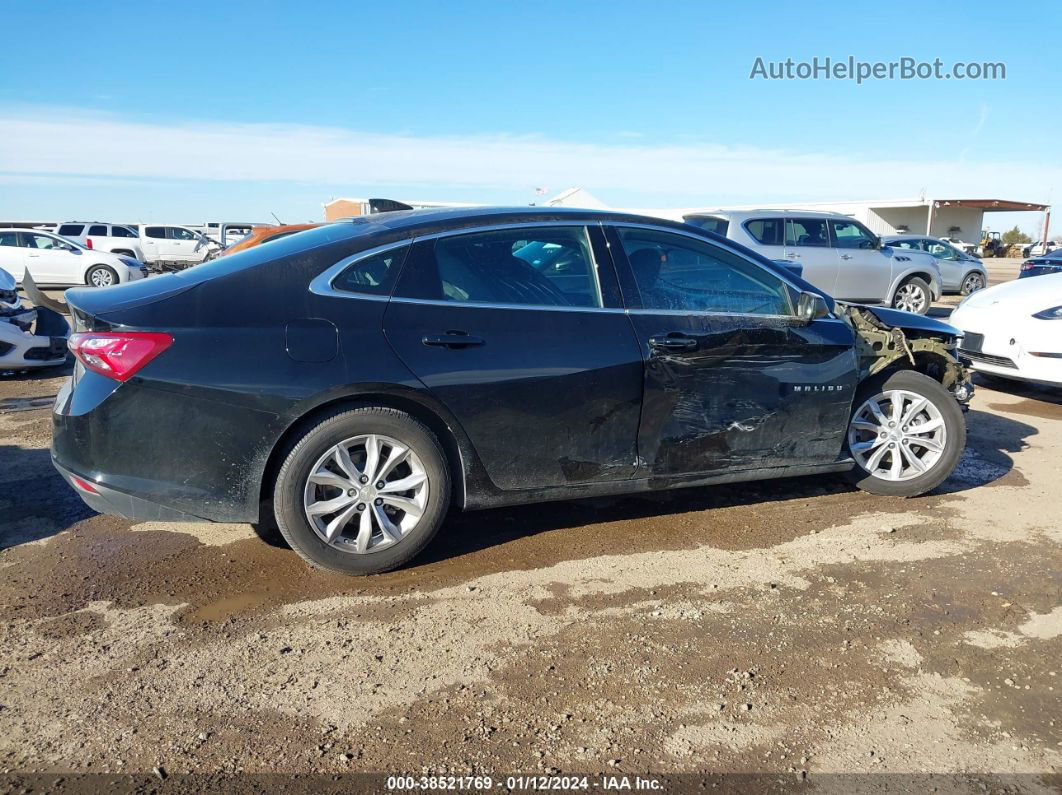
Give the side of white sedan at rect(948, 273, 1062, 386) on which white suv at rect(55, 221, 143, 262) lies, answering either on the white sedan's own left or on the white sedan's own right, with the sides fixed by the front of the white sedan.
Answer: on the white sedan's own right

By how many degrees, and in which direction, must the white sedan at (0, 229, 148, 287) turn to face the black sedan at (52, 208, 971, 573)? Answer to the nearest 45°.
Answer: approximately 90° to its right

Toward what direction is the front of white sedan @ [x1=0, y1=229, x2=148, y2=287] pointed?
to the viewer's right

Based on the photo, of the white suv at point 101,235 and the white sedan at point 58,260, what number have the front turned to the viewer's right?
2

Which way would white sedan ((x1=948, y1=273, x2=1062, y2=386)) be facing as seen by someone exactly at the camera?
facing the viewer and to the left of the viewer

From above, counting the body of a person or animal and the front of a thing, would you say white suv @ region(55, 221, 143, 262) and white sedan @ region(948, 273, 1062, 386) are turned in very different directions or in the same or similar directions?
very different directions

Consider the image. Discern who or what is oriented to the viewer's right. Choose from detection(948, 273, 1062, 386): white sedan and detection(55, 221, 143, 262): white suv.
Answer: the white suv

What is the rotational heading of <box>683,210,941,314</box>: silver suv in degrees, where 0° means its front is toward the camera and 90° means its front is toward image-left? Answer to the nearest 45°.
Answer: approximately 225°

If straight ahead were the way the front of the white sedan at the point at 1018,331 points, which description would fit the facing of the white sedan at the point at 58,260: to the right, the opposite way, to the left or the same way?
the opposite way

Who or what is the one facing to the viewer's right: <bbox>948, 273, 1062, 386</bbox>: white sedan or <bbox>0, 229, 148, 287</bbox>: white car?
the white car

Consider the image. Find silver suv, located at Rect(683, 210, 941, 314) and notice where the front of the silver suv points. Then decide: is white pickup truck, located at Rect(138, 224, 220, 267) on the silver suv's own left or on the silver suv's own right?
on the silver suv's own left

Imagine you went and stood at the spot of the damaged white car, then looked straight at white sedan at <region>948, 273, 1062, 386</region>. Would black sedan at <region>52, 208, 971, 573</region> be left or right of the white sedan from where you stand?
right

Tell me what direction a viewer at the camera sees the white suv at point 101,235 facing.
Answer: facing to the right of the viewer

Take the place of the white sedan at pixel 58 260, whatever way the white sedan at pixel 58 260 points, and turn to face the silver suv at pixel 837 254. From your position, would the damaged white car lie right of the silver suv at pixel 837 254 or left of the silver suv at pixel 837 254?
right

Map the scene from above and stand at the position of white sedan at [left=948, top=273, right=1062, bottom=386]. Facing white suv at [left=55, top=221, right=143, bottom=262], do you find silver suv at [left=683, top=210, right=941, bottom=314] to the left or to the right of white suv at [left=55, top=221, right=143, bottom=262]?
right
